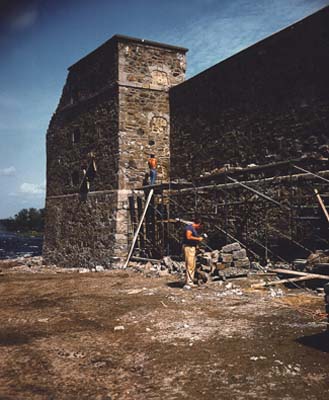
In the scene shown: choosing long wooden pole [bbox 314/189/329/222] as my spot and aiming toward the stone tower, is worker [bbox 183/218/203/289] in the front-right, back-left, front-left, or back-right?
front-left

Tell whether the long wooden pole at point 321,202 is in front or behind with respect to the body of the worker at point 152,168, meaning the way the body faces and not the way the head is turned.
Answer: behind

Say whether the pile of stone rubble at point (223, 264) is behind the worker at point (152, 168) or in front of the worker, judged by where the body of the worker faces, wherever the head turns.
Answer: behind

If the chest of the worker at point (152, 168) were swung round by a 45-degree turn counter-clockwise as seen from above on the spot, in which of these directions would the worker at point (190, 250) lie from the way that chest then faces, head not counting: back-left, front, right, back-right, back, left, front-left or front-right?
back-left

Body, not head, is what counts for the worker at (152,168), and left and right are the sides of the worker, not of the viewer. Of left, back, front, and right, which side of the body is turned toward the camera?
back
